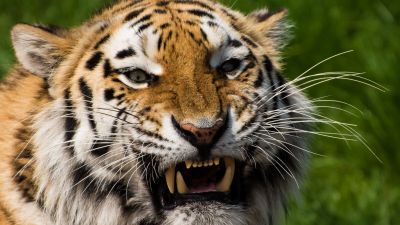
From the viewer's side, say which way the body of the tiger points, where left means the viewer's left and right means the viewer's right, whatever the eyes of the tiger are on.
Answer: facing the viewer and to the right of the viewer
